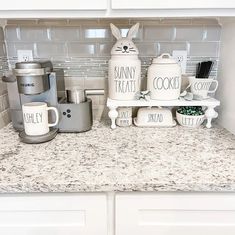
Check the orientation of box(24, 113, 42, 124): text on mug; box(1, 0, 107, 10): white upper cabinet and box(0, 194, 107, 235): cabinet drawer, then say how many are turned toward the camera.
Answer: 3

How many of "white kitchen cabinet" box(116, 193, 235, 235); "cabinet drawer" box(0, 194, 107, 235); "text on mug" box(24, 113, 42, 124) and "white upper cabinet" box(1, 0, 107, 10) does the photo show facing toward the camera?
4

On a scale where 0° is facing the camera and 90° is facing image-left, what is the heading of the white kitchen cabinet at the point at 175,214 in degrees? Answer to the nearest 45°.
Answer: approximately 0°

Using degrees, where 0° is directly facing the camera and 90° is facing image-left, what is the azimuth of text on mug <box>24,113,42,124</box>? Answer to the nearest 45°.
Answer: approximately 0°
